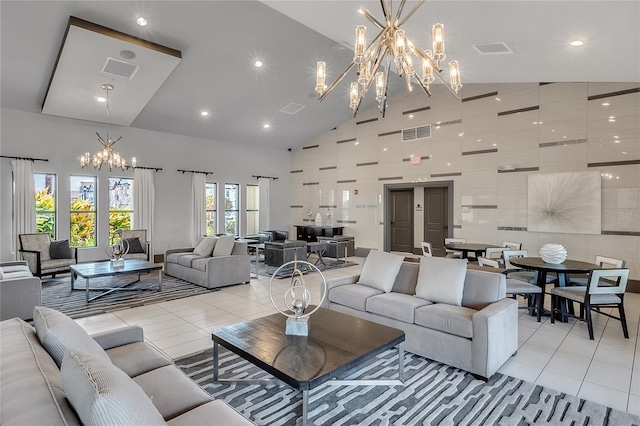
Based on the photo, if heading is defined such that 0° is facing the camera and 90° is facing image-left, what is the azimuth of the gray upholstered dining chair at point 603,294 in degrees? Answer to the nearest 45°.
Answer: approximately 135°

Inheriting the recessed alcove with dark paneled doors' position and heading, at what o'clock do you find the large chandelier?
The large chandelier is roughly at 12 o'clock from the recessed alcove with dark paneled doors.

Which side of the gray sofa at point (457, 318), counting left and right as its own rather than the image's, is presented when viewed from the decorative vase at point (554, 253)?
back

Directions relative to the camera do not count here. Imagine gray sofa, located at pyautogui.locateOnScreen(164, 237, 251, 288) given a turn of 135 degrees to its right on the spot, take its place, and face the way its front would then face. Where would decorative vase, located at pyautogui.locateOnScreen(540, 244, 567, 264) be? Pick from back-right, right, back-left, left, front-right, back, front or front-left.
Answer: back-right

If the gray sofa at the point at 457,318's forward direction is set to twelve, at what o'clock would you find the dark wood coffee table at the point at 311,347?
The dark wood coffee table is roughly at 12 o'clock from the gray sofa.

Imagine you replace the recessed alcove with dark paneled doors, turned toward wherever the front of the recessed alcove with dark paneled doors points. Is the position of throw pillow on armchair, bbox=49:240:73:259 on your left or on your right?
on your right

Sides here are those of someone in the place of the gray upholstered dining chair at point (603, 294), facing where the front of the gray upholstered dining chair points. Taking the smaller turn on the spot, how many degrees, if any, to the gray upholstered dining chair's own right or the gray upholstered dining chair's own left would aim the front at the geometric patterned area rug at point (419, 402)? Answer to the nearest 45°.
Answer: approximately 90° to the gray upholstered dining chair's own left

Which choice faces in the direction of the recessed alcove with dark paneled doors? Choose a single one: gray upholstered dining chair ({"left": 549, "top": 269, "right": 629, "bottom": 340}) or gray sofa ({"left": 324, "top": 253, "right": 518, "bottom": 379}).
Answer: the gray upholstered dining chair
